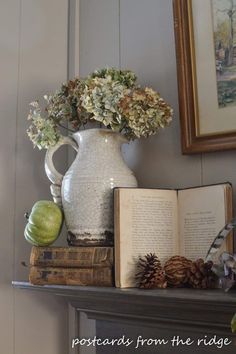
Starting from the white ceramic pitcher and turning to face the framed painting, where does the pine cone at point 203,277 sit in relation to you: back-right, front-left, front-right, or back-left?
front-right

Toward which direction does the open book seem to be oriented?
toward the camera
